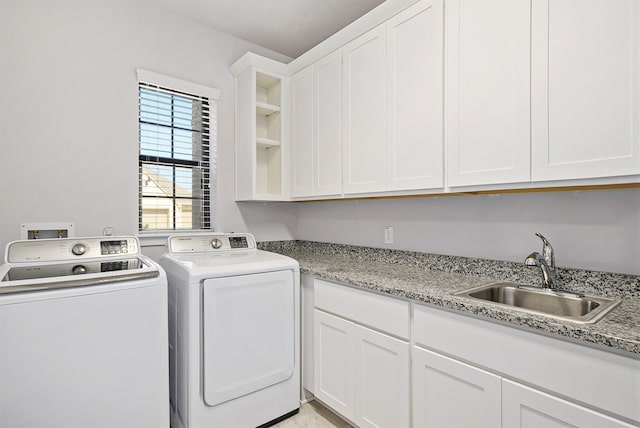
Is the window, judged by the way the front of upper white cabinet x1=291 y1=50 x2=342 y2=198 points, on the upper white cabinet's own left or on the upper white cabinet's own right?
on the upper white cabinet's own right

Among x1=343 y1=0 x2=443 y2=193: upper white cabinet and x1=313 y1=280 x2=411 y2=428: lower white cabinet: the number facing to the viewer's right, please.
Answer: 0

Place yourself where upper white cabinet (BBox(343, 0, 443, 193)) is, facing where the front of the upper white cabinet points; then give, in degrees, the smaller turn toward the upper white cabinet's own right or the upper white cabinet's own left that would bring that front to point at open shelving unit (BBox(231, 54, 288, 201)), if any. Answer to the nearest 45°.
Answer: approximately 90° to the upper white cabinet's own right

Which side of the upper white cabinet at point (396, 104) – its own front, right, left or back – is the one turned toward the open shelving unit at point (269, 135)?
right

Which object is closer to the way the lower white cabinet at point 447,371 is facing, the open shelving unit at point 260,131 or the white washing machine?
the white washing machine

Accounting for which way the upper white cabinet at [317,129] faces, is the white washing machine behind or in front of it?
in front

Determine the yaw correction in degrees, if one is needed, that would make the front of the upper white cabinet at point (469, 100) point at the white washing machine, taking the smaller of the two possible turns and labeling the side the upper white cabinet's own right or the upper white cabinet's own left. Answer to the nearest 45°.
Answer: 0° — it already faces it

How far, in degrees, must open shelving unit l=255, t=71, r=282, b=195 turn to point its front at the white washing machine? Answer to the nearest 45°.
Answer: approximately 90° to its right

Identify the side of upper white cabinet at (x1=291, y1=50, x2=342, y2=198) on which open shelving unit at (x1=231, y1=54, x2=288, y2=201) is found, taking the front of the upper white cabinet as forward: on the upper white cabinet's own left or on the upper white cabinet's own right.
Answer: on the upper white cabinet's own right

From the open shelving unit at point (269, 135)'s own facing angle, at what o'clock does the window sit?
The window is roughly at 4 o'clock from the open shelving unit.

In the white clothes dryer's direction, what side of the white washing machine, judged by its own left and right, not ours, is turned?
left

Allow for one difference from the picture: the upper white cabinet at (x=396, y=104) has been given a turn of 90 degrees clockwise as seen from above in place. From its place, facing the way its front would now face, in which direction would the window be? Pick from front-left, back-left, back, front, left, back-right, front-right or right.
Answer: front-left
